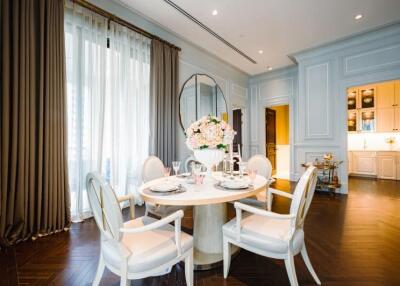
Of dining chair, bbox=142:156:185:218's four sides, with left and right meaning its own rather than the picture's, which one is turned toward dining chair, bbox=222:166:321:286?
front

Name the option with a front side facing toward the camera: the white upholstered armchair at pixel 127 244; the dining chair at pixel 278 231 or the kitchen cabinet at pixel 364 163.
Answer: the kitchen cabinet

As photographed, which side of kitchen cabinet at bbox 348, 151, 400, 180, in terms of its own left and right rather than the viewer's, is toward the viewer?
front

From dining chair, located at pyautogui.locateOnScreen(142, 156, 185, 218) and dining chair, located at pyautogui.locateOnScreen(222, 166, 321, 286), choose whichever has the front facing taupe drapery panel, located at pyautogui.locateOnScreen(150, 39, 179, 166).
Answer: dining chair, located at pyautogui.locateOnScreen(222, 166, 321, 286)

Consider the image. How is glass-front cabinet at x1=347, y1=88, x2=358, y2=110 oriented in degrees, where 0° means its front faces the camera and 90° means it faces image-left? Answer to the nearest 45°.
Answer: approximately 0°

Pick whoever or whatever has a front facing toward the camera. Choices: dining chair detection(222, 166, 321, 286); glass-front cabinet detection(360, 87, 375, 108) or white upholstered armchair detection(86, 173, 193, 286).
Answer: the glass-front cabinet

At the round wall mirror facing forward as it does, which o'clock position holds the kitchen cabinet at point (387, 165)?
The kitchen cabinet is roughly at 10 o'clock from the round wall mirror.

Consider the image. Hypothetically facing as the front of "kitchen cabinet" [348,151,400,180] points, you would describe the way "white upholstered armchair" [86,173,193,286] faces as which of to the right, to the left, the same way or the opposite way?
the opposite way

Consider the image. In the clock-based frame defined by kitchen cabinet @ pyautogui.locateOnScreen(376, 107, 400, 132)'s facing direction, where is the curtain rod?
The curtain rod is roughly at 1 o'clock from the kitchen cabinet.

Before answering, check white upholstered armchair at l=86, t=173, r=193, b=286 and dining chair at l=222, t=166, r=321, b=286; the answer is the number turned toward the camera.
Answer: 0

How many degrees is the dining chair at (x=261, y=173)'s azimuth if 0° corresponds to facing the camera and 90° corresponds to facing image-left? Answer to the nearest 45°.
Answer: approximately 45°

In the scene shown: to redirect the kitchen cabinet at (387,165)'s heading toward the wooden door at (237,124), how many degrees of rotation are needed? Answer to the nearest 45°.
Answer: approximately 45° to its right

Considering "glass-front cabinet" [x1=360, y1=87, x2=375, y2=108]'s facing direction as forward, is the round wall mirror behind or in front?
in front

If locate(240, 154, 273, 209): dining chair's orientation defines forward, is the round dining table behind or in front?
in front
